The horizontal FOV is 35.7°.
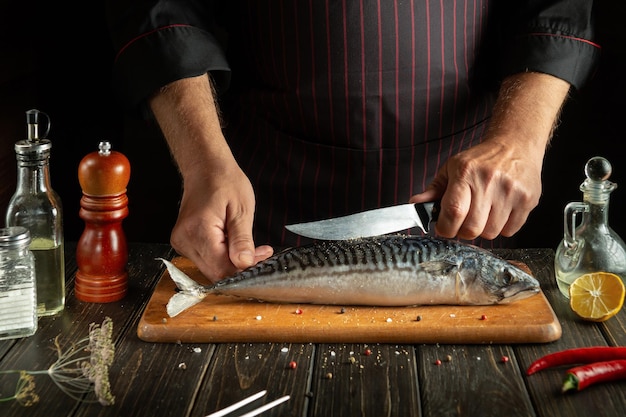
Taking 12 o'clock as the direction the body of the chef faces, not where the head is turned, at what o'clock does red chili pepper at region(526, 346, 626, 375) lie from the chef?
The red chili pepper is roughly at 11 o'clock from the chef.

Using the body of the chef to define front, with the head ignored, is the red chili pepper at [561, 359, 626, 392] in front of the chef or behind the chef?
in front

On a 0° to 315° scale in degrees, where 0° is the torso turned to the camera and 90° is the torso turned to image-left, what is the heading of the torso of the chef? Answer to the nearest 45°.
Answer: approximately 0°

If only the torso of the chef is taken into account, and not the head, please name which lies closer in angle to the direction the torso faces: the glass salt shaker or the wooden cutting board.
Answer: the wooden cutting board

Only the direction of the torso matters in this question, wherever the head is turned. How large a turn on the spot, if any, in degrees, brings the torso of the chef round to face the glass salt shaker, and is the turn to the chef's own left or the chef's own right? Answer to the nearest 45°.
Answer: approximately 45° to the chef's own right

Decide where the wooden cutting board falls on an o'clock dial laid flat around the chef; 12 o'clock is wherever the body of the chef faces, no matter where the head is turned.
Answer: The wooden cutting board is roughly at 12 o'clock from the chef.

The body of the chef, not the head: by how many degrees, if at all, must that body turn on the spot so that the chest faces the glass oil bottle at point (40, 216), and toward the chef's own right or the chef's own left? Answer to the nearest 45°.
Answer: approximately 45° to the chef's own right
